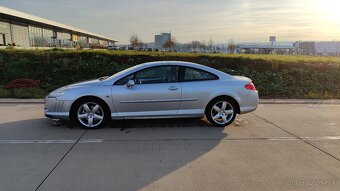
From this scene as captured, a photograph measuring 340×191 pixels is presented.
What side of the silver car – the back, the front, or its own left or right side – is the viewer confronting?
left
